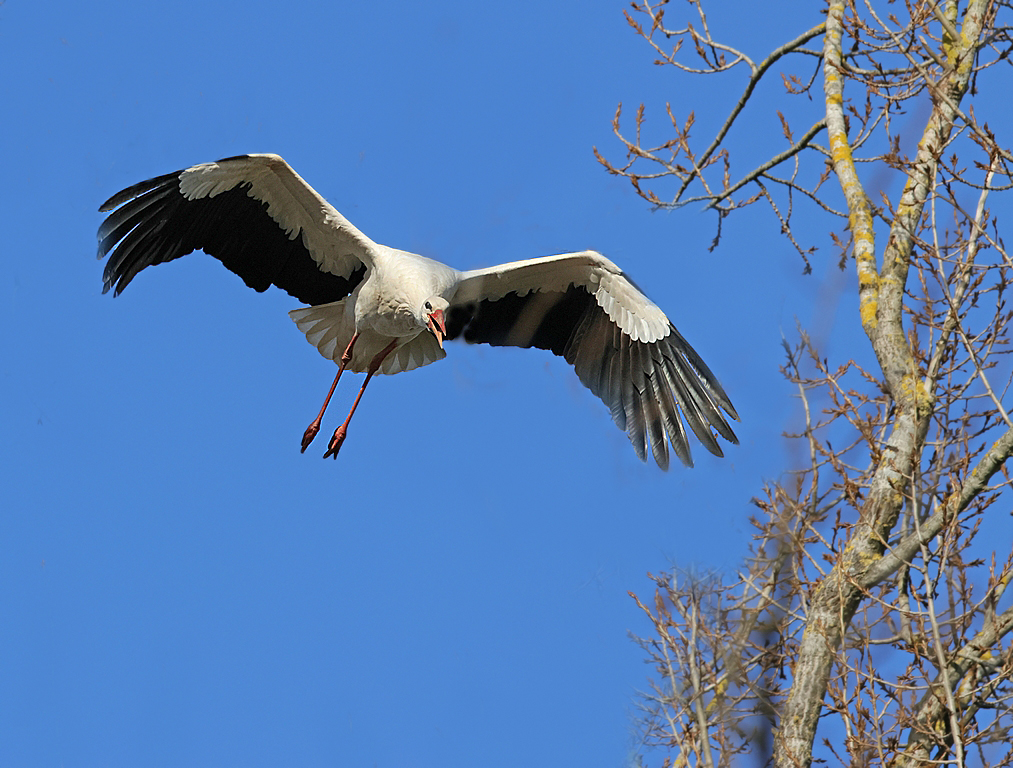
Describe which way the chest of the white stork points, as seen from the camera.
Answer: toward the camera
